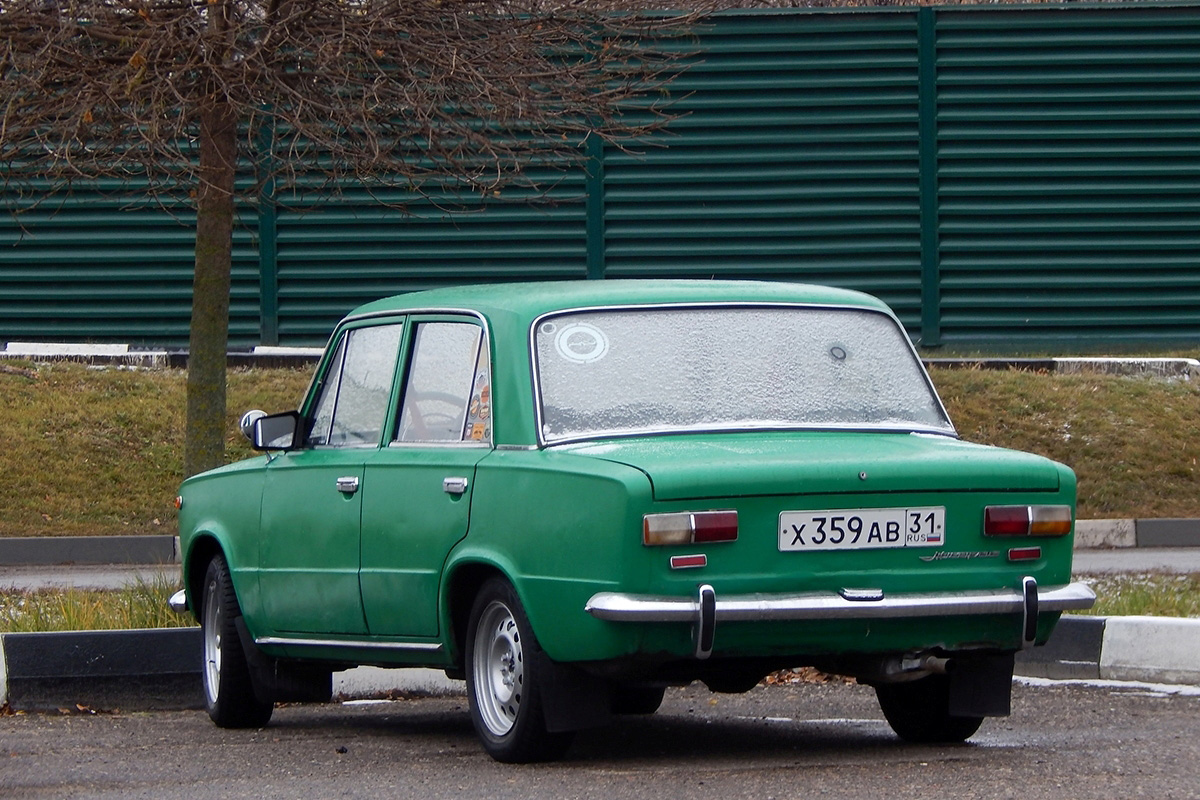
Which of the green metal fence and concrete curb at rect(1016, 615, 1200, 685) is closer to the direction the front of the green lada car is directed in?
the green metal fence

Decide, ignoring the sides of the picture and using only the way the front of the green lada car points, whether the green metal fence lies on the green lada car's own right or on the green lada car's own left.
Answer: on the green lada car's own right

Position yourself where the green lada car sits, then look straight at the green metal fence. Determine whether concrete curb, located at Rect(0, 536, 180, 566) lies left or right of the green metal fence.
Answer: left

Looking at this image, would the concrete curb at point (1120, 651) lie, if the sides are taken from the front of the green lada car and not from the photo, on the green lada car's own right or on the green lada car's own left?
on the green lada car's own right

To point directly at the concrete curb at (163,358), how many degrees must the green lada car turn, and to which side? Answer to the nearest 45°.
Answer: approximately 45° to its right

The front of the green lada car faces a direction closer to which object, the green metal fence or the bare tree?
the bare tree

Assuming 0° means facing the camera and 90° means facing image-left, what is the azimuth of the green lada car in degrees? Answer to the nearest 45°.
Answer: approximately 135°
